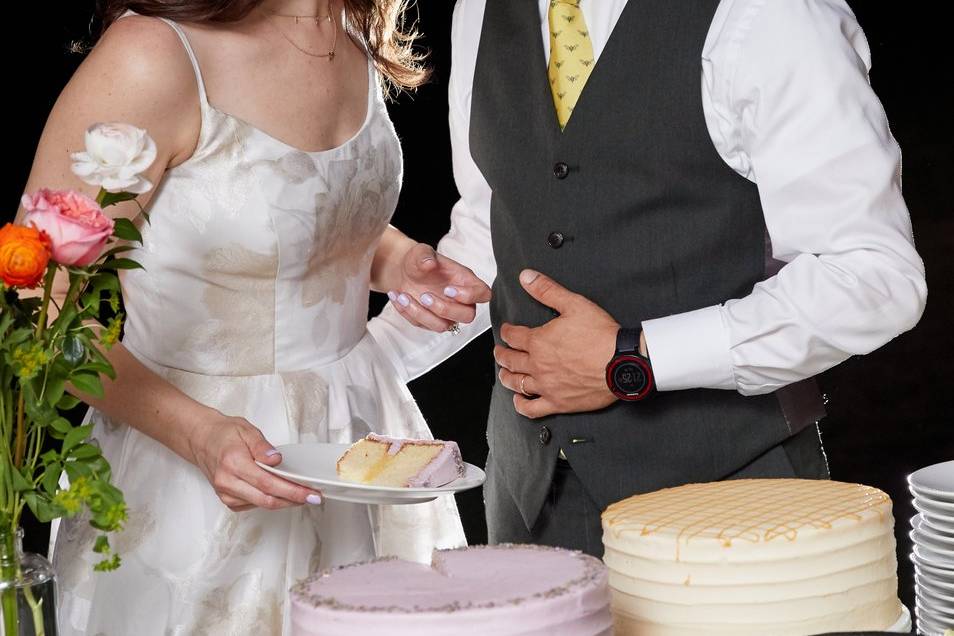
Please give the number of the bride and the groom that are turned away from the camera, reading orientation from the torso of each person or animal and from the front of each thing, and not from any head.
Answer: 0

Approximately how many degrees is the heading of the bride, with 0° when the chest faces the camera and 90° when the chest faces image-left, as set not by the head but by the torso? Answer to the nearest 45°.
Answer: approximately 315°

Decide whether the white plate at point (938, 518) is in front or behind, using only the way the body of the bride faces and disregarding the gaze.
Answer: in front

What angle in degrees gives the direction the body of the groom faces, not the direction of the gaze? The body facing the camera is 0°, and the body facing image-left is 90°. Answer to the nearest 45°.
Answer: approximately 45°

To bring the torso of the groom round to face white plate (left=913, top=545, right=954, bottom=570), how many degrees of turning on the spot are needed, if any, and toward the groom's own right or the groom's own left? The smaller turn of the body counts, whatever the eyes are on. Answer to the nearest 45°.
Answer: approximately 90° to the groom's own left

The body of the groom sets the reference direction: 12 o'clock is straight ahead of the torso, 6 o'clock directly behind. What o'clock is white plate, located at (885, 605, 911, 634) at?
The white plate is roughly at 10 o'clock from the groom.

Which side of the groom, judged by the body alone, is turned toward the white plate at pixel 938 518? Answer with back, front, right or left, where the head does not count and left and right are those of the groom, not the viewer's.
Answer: left

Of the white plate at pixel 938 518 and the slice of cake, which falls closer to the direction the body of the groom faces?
the slice of cake

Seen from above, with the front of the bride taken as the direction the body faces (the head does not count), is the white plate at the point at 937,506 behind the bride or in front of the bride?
in front
